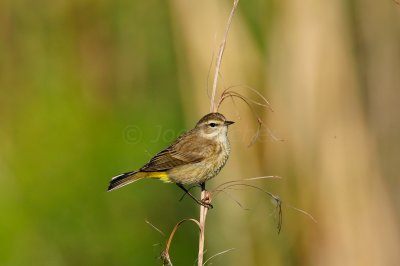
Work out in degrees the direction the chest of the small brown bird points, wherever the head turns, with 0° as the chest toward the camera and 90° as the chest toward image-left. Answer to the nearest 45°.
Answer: approximately 270°
